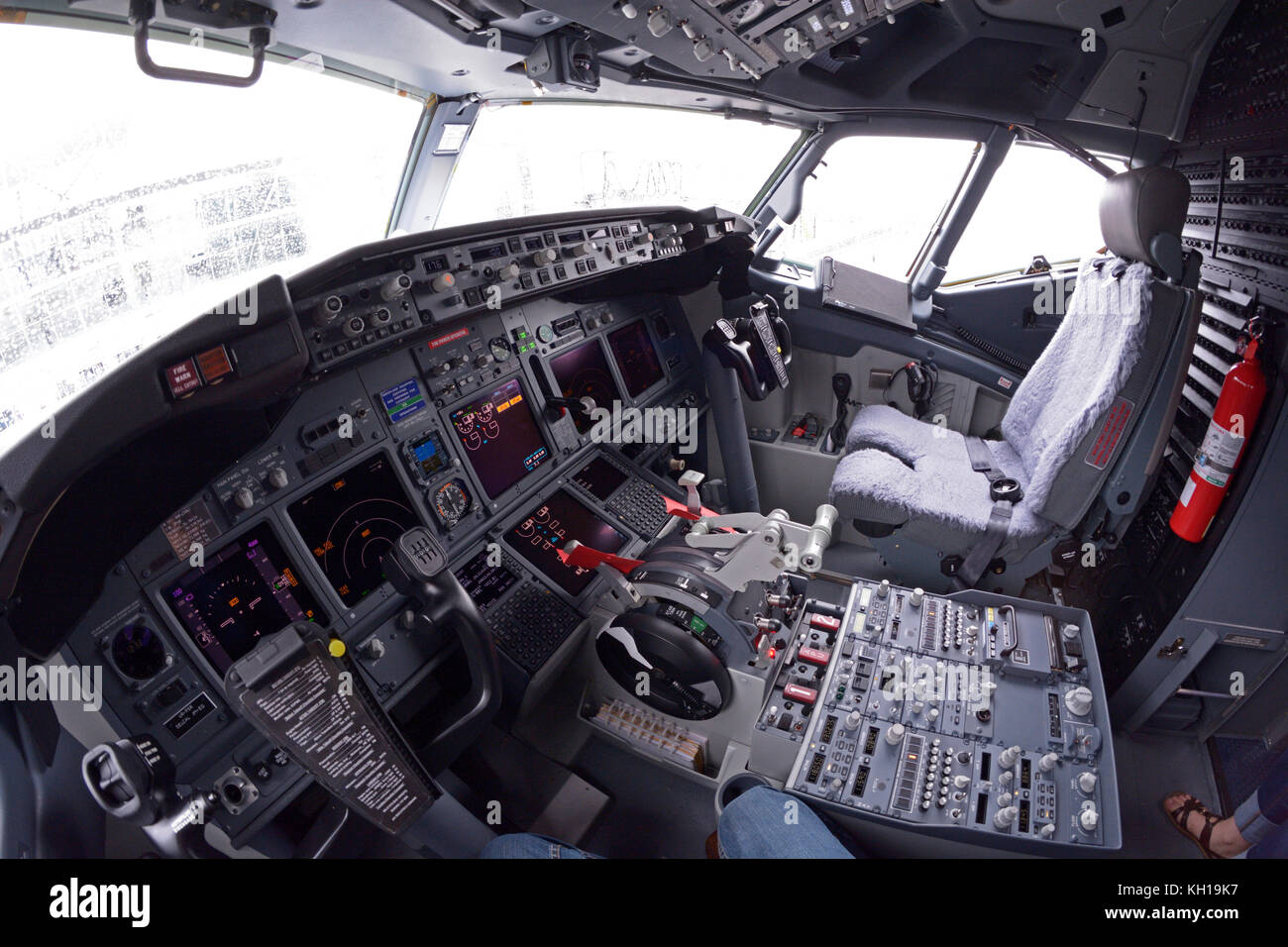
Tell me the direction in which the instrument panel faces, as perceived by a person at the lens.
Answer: facing the viewer and to the right of the viewer

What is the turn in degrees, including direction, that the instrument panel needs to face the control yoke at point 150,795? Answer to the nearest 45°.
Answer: approximately 90° to its right

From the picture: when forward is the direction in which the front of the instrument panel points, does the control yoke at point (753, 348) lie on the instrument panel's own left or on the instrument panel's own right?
on the instrument panel's own left

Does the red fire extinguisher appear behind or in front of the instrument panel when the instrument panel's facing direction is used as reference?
in front
